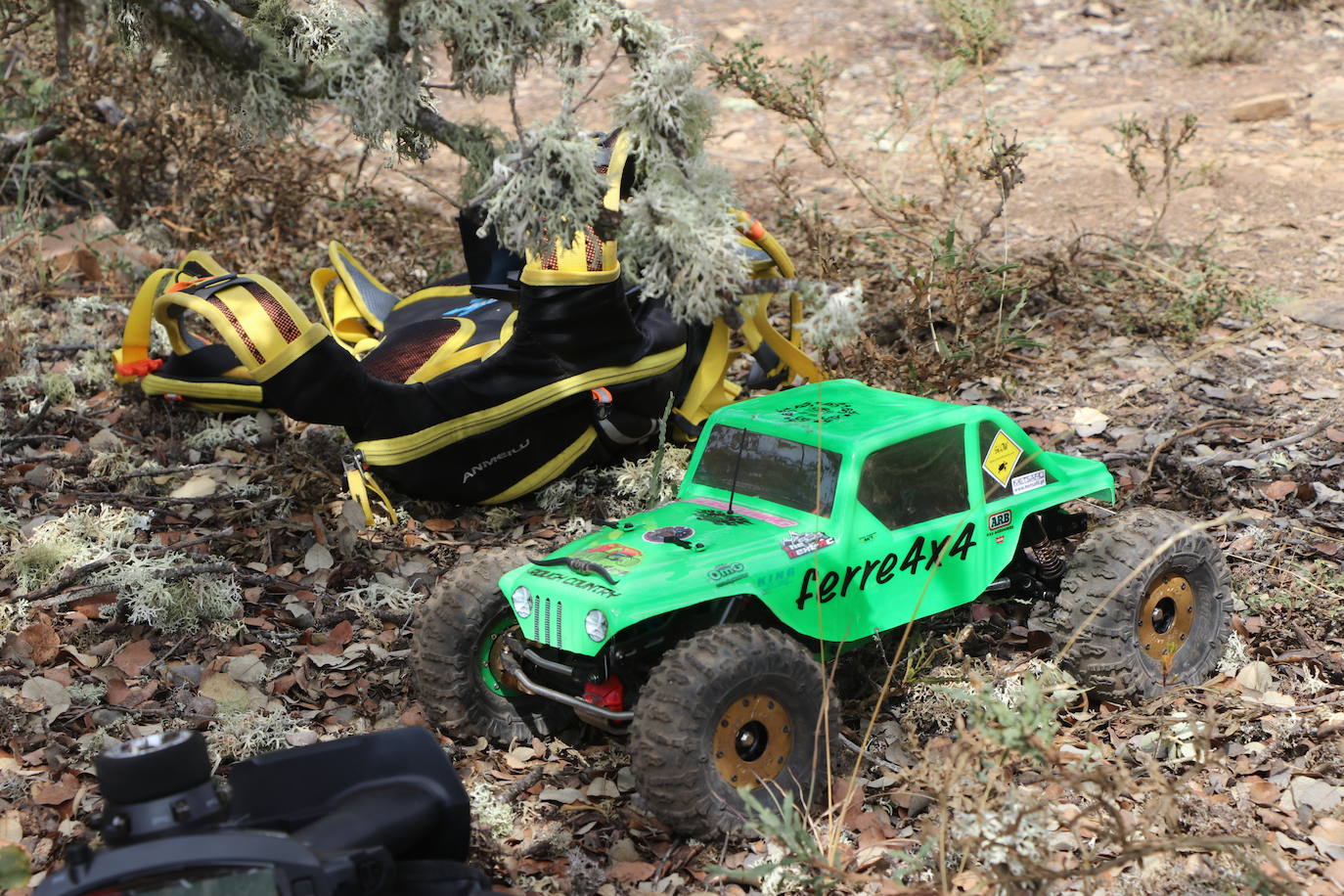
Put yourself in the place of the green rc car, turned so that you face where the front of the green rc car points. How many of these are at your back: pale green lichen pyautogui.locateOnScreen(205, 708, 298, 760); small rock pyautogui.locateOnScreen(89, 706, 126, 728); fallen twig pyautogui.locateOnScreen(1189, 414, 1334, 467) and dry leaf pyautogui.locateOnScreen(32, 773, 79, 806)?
1

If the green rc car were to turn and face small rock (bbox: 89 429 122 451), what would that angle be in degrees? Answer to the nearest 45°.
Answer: approximately 90° to its right

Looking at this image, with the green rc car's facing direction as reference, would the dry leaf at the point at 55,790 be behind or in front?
in front

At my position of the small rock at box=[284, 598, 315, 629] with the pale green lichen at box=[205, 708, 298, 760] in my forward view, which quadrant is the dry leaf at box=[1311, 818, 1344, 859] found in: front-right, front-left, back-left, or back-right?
front-left

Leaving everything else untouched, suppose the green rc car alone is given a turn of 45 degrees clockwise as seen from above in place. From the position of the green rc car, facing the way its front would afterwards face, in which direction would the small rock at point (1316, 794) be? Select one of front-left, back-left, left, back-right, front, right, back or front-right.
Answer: back

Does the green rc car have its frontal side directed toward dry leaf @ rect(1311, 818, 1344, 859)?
no

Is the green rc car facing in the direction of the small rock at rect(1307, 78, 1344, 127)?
no

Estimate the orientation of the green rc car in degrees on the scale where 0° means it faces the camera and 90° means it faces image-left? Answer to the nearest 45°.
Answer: approximately 45°

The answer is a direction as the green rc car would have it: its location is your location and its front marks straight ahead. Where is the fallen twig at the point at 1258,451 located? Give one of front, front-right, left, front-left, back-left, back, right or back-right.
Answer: back

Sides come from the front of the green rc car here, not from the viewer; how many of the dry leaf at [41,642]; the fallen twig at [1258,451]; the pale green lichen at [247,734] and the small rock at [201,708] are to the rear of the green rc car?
1

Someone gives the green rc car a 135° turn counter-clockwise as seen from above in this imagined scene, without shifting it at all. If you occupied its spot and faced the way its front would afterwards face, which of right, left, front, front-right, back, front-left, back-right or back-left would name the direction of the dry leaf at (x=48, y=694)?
back

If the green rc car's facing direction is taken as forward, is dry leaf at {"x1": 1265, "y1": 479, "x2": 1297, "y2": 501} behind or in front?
behind

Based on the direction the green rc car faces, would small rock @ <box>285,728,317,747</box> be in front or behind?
in front

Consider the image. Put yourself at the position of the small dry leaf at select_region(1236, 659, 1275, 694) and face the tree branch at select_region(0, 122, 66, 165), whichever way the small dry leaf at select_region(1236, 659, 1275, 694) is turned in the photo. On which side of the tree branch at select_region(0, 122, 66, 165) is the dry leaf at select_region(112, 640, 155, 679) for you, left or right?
left

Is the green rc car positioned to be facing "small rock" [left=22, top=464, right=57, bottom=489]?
no
